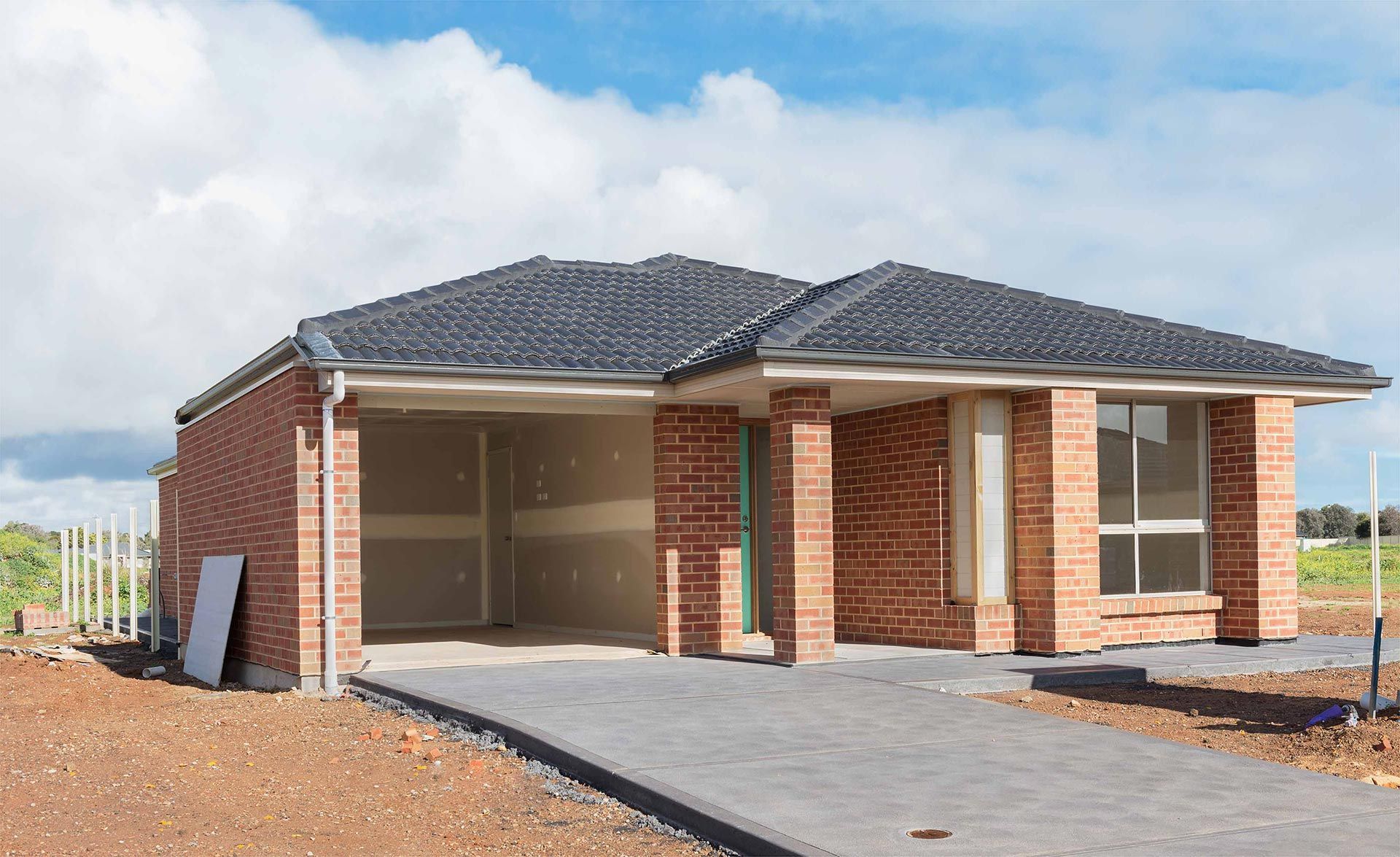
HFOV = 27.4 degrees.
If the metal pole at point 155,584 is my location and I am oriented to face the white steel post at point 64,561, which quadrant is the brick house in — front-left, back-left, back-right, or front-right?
back-right

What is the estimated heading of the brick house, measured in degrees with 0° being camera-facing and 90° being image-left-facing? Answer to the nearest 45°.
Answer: approximately 315°
